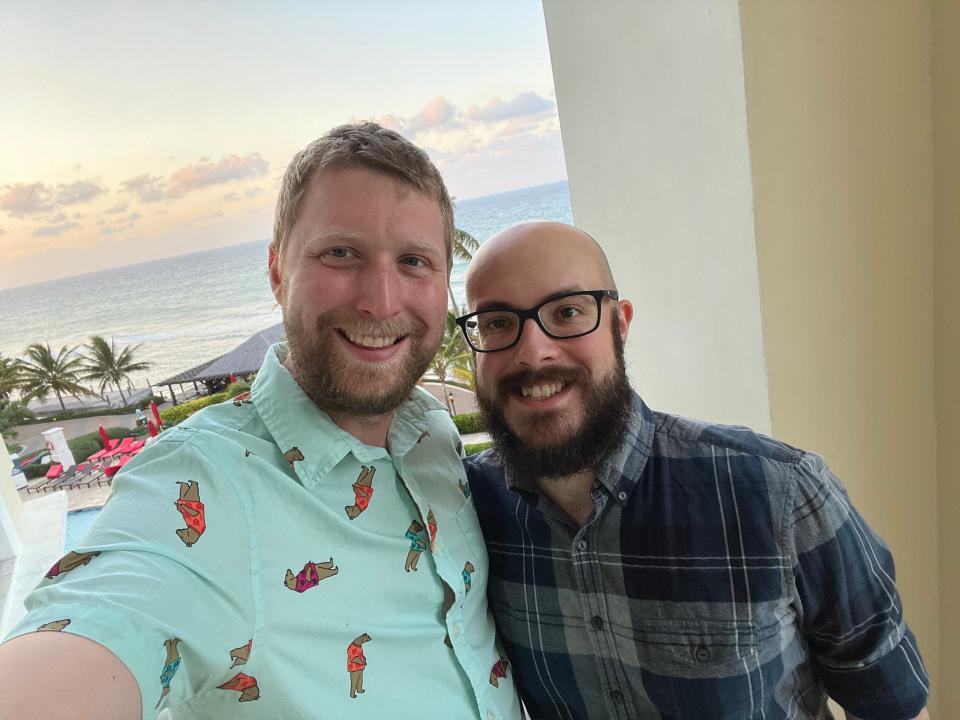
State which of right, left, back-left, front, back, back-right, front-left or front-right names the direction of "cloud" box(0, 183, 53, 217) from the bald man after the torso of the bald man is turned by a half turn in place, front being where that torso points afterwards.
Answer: left

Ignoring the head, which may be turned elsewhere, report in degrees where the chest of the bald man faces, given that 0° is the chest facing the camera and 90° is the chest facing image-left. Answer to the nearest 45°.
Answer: approximately 45°

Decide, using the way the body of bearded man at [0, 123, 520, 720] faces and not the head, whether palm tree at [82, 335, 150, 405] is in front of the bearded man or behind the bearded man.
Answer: behind

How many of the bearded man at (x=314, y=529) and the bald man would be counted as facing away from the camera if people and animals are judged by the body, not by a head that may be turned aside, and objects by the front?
0

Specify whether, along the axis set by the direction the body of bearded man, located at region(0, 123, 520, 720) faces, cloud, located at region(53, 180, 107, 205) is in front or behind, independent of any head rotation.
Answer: behind

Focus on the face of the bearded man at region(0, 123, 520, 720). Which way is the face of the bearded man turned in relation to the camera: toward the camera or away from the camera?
toward the camera

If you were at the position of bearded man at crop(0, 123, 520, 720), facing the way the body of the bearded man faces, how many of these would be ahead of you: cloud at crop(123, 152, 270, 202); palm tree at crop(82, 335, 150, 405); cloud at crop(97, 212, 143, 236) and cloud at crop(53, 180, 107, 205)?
0

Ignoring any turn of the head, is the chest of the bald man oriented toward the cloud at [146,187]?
no

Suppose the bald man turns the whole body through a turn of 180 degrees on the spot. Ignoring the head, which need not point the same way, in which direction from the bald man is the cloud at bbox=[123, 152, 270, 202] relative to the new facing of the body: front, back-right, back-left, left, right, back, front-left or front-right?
left

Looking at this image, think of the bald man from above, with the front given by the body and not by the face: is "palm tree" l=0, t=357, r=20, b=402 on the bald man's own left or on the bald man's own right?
on the bald man's own right

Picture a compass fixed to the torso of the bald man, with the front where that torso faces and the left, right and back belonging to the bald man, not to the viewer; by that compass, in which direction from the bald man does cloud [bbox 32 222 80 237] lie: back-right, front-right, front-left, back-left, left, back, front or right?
right

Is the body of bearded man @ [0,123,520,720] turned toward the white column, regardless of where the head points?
no

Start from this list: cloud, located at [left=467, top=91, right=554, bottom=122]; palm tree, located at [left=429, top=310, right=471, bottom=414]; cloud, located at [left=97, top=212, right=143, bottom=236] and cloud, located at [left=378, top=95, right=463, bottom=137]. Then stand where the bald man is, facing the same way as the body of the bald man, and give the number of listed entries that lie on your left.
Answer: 0

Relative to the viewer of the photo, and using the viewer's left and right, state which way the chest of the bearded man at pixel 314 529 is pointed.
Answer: facing the viewer and to the right of the viewer

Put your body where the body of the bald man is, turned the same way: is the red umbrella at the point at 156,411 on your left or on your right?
on your right
